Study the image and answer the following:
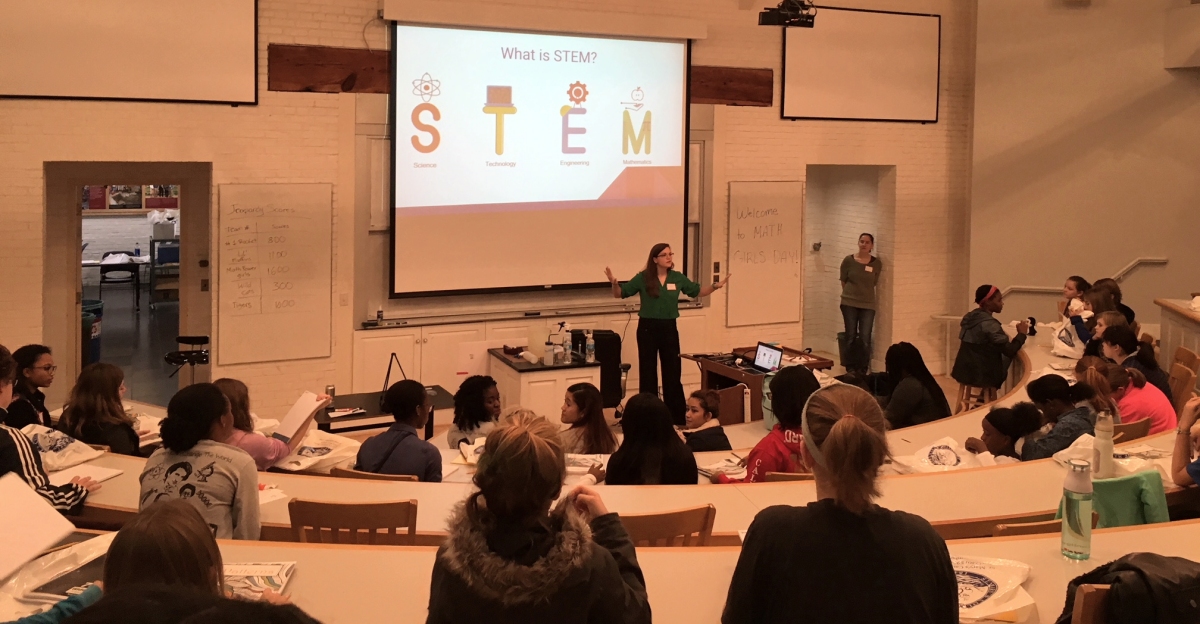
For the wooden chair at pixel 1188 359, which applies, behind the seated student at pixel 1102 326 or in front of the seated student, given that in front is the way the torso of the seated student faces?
behind

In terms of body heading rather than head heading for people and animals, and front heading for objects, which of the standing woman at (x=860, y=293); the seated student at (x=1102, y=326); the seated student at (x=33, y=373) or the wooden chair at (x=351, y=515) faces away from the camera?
the wooden chair

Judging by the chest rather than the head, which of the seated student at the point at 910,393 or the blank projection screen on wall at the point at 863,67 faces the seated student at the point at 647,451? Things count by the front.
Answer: the blank projection screen on wall

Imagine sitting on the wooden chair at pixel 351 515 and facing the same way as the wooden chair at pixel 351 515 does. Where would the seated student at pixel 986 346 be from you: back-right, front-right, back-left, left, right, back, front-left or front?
front-right

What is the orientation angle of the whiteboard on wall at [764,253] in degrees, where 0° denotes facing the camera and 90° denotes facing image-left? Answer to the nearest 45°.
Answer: approximately 0°

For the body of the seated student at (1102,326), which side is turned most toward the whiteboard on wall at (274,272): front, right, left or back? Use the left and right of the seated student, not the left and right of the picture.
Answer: front

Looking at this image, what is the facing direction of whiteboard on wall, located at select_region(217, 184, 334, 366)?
toward the camera

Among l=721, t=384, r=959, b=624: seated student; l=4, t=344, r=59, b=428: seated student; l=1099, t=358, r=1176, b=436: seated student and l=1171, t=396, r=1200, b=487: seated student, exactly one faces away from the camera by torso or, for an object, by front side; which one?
l=721, t=384, r=959, b=624: seated student

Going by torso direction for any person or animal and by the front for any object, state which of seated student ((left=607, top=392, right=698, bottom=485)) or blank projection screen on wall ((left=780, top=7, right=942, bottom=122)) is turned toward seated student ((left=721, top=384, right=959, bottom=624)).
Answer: the blank projection screen on wall

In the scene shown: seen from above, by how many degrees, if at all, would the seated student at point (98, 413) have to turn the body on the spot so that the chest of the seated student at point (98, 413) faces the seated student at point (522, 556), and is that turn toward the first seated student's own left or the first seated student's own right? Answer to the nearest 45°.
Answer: approximately 135° to the first seated student's own right

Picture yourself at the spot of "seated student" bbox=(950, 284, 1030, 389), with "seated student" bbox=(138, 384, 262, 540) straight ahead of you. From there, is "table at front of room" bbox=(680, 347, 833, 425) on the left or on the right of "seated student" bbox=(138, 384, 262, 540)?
right

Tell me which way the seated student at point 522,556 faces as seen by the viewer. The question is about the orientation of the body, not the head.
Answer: away from the camera

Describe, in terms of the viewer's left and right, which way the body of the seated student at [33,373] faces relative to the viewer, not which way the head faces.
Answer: facing to the right of the viewer

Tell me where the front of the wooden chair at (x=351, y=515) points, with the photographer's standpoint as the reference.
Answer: facing away from the viewer

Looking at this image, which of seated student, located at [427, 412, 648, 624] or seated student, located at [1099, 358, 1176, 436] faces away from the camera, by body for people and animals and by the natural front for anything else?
seated student, located at [427, 412, 648, 624]
